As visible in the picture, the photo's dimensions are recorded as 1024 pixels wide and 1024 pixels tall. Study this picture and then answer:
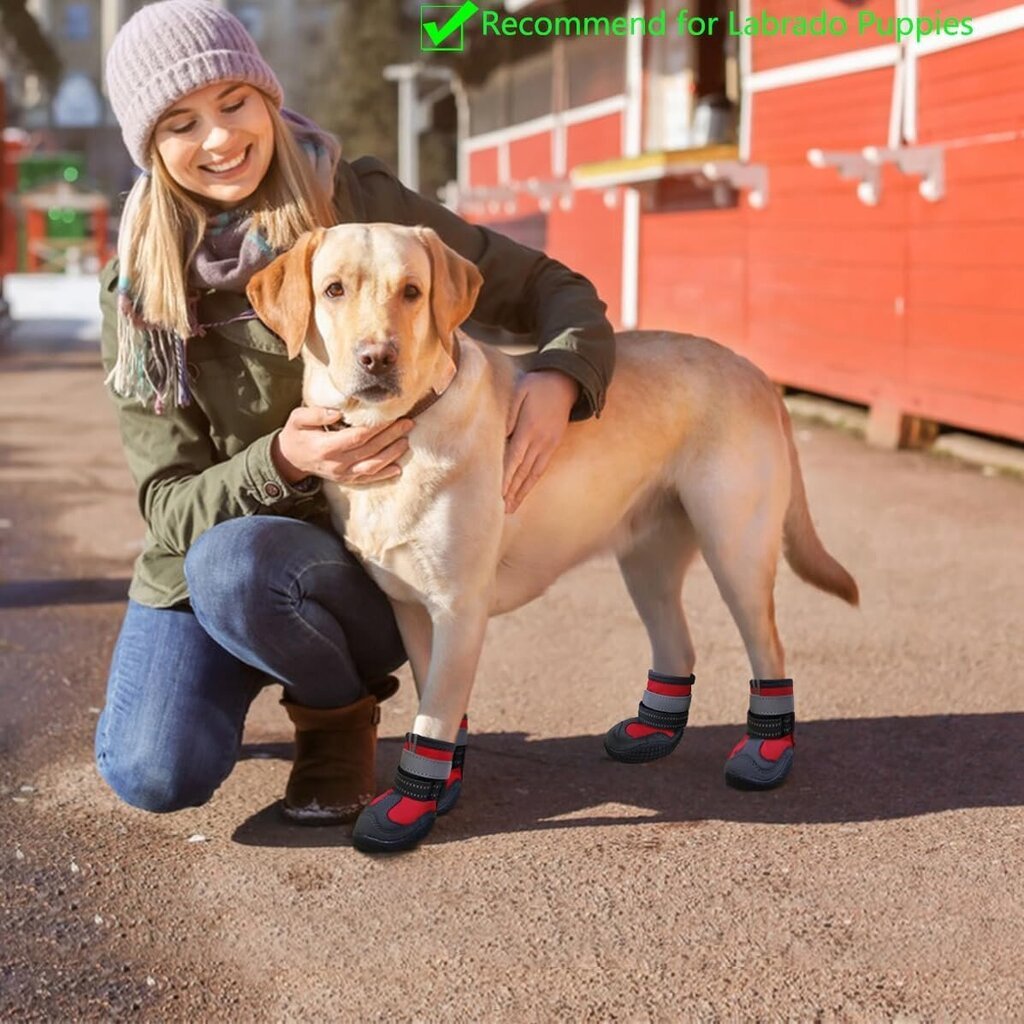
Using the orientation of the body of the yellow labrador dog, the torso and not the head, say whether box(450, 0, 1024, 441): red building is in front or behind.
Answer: behind

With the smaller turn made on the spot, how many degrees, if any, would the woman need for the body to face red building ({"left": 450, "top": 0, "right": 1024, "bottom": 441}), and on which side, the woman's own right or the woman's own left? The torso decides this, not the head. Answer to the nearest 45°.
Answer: approximately 90° to the woman's own left

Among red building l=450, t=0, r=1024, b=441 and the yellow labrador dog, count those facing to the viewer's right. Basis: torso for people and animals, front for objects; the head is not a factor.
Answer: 0

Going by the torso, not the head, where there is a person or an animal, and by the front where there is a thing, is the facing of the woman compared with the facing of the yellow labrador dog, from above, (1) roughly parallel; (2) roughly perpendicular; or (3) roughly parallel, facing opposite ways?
roughly perpendicular

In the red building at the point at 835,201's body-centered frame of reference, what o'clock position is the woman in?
The woman is roughly at 11 o'clock from the red building.

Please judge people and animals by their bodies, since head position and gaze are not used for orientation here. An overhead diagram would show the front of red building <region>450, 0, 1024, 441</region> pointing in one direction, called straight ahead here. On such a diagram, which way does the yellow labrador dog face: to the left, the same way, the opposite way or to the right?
the same way

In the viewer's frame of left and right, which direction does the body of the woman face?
facing the viewer and to the right of the viewer

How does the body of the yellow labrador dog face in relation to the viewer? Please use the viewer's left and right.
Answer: facing the viewer and to the left of the viewer

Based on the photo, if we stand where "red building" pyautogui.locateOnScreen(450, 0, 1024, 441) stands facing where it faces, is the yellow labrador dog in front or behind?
in front

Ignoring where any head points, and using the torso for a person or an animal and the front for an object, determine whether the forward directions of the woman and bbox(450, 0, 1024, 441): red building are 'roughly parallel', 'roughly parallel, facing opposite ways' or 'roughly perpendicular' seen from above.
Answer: roughly perpendicular
